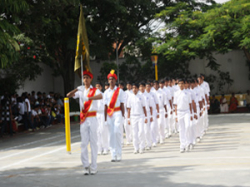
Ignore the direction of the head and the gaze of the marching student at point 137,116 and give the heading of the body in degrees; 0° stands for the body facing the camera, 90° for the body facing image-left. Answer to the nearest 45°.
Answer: approximately 0°

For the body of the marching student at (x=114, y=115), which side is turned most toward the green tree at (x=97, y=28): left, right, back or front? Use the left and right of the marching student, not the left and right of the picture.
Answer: back

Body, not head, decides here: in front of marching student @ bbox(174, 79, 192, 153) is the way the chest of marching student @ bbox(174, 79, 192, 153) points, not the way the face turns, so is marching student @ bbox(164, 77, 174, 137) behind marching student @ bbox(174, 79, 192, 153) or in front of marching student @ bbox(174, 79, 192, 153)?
behind

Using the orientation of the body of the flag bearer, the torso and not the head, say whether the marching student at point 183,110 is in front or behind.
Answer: behind

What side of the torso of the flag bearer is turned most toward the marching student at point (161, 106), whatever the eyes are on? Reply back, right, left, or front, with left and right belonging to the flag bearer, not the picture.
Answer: back

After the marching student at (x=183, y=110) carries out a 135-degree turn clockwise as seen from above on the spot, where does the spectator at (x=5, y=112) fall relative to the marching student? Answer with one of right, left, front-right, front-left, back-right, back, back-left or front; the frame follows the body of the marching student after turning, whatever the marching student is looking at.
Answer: front
